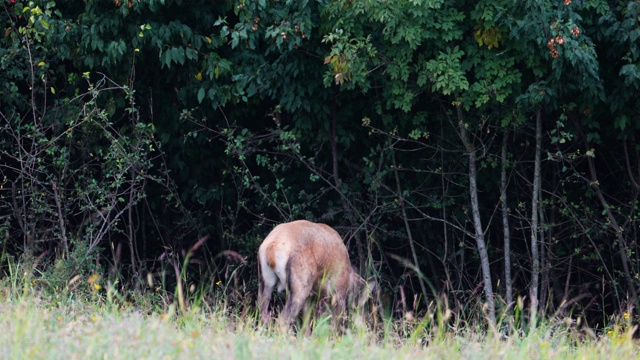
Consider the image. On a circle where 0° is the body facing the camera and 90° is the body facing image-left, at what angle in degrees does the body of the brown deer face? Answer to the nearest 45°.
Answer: approximately 225°

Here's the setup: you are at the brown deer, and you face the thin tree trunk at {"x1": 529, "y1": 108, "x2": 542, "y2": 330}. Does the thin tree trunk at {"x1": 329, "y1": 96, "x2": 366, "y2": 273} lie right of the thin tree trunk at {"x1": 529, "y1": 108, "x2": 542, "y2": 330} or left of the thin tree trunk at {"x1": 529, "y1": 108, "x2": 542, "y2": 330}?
left

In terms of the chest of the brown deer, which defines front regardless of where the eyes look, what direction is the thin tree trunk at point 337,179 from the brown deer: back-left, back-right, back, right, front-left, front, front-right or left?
front-left

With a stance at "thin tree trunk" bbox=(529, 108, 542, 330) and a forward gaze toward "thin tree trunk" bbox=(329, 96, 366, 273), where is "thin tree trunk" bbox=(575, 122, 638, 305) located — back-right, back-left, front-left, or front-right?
back-right

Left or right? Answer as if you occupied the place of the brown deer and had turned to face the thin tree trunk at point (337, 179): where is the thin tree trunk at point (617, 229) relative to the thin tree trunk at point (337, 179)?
right

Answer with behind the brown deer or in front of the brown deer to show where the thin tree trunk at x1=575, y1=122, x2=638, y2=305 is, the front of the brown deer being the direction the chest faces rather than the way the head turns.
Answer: in front

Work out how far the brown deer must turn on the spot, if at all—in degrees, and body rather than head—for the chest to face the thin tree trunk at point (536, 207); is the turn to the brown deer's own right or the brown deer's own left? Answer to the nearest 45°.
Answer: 0° — it already faces it
